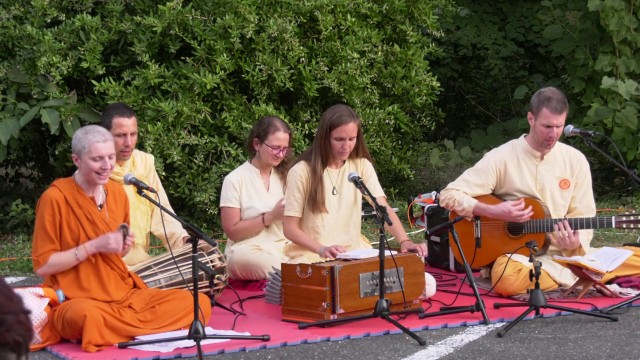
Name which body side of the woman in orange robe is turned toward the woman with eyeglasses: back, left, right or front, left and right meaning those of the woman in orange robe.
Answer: left

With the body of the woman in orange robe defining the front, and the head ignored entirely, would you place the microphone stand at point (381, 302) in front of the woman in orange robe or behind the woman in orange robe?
in front

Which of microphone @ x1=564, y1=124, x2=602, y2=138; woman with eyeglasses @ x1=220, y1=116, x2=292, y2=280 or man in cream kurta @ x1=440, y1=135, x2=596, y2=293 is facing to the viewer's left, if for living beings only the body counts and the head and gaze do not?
the microphone

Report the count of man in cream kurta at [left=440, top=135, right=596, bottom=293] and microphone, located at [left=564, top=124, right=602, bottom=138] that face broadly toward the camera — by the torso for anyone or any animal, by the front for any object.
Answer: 1

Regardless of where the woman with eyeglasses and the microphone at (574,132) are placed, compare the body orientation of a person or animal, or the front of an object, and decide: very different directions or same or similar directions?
very different directions

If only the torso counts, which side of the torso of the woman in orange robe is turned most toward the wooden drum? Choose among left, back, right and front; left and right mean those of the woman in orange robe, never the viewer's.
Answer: left

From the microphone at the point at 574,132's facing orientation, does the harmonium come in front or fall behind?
in front

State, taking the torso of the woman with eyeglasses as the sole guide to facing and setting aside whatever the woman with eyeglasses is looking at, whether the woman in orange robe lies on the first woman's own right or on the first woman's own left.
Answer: on the first woman's own right

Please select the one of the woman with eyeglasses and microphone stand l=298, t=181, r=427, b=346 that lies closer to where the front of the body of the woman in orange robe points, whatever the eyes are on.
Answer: the microphone stand

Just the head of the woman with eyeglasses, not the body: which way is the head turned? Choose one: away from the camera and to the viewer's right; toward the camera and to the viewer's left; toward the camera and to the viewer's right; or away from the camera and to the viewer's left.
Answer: toward the camera and to the viewer's right

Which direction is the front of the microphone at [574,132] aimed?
to the viewer's left
